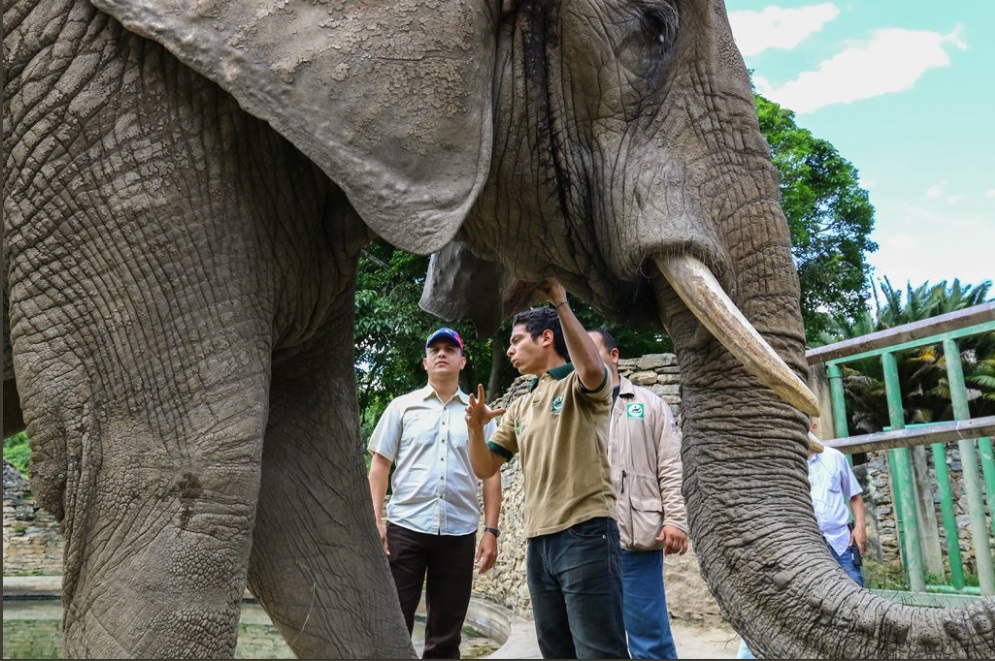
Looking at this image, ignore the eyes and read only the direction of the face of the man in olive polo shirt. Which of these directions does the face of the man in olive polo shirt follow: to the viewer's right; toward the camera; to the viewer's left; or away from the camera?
to the viewer's left

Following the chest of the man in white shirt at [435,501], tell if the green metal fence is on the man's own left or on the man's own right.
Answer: on the man's own left

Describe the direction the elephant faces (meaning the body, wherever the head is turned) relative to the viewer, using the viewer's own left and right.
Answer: facing to the right of the viewer

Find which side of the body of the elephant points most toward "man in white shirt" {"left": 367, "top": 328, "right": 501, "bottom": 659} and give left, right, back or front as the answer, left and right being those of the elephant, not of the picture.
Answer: left

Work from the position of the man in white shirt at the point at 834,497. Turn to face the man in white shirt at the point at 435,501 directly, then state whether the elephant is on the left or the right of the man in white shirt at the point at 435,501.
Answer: left

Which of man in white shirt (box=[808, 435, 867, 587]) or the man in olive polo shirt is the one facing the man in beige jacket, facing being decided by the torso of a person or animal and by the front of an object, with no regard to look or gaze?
the man in white shirt

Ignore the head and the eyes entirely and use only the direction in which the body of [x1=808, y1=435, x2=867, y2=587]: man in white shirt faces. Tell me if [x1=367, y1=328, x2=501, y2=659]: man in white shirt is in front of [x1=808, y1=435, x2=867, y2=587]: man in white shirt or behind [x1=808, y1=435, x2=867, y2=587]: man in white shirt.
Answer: in front

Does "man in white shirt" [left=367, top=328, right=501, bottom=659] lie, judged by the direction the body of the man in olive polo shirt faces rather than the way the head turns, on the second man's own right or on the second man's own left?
on the second man's own right
